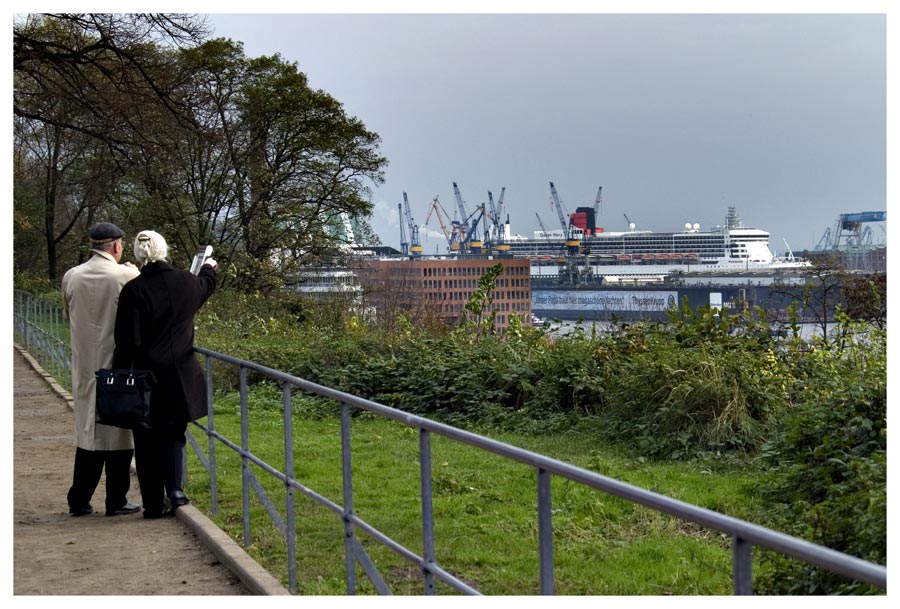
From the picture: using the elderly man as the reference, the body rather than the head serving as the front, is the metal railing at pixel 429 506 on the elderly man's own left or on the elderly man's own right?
on the elderly man's own right

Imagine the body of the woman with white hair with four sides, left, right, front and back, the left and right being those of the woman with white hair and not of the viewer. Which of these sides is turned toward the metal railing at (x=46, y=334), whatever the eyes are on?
front

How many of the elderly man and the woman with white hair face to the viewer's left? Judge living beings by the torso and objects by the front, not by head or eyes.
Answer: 0

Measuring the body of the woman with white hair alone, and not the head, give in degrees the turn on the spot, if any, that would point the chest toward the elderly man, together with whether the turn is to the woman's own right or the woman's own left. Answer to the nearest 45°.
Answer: approximately 45° to the woman's own left

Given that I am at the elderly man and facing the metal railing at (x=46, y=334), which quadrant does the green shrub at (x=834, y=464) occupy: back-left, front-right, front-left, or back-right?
back-right

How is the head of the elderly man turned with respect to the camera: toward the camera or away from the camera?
away from the camera

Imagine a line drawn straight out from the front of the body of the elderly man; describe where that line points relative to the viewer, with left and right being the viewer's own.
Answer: facing away from the viewer and to the right of the viewer

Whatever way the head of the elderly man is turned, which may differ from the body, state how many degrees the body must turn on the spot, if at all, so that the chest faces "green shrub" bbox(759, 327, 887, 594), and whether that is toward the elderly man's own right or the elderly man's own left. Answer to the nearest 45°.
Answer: approximately 45° to the elderly man's own right

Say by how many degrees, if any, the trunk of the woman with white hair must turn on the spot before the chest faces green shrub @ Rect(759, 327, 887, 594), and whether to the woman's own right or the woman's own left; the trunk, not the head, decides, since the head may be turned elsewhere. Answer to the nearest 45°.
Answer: approximately 90° to the woman's own right

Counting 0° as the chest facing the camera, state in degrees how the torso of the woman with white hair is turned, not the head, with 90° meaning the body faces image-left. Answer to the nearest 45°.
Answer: approximately 180°

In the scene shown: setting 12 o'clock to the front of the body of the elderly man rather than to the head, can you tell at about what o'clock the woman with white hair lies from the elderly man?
The woman with white hair is roughly at 3 o'clock from the elderly man.

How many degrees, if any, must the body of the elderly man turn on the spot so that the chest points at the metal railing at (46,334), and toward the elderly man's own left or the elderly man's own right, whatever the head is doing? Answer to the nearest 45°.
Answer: approximately 45° to the elderly man's own left
